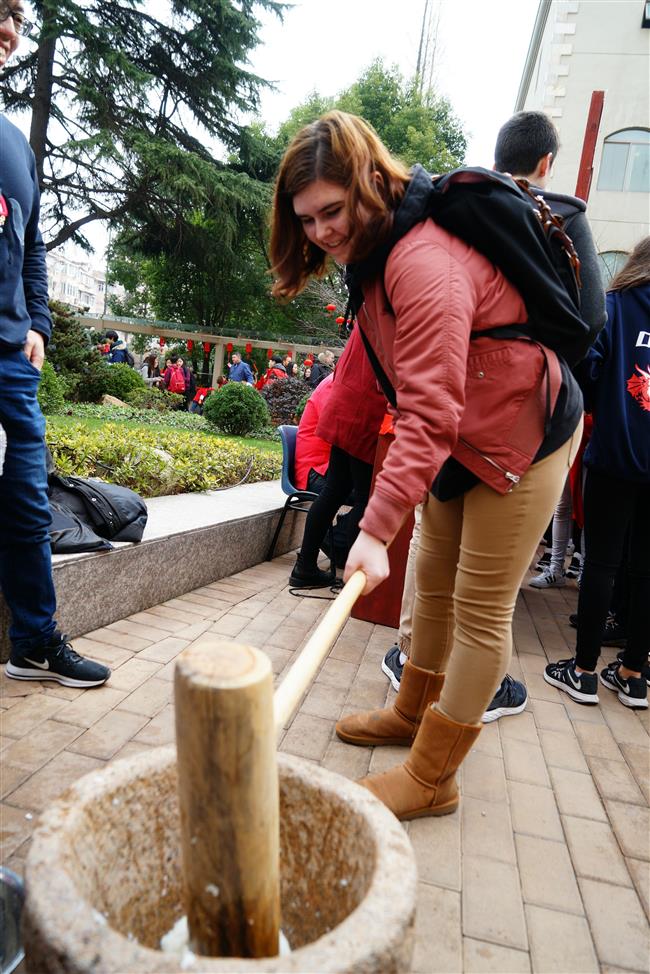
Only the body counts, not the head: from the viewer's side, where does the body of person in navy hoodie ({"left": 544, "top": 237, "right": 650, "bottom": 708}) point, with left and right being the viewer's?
facing away from the viewer and to the left of the viewer

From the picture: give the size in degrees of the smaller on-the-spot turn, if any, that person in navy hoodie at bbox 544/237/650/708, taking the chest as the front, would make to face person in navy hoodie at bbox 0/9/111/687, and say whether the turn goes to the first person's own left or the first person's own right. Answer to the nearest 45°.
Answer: approximately 90° to the first person's own left

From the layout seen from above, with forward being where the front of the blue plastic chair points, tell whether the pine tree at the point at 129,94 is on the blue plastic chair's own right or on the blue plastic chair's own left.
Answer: on the blue plastic chair's own left

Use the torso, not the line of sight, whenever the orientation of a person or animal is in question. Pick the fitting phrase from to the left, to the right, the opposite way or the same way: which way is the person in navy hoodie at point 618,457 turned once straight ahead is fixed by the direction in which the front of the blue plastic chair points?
to the left

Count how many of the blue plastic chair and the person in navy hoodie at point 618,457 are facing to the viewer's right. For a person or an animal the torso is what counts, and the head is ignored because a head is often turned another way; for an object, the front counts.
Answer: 1

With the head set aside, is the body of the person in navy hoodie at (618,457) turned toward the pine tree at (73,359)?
yes

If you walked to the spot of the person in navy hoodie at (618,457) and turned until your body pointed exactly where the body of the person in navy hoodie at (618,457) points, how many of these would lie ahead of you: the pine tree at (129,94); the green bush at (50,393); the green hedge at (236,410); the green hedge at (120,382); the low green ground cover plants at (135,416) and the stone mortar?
5

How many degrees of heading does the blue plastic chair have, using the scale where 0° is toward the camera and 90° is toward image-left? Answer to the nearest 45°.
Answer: approximately 270°

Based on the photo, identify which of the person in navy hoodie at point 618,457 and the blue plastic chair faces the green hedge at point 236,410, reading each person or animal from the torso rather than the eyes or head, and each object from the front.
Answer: the person in navy hoodie

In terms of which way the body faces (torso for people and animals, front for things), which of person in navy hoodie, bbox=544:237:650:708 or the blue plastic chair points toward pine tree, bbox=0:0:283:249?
the person in navy hoodie

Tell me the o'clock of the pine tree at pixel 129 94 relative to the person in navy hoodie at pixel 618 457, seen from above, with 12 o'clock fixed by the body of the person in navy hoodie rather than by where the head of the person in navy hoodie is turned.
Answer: The pine tree is roughly at 12 o'clock from the person in navy hoodie.

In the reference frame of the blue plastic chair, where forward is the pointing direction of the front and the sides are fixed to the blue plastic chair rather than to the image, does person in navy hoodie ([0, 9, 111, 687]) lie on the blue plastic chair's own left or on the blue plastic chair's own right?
on the blue plastic chair's own right
